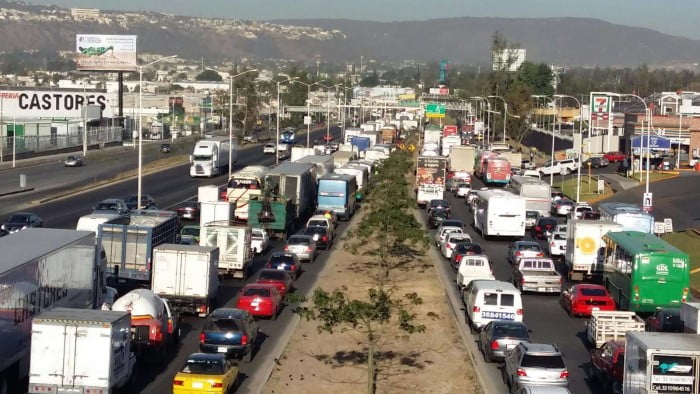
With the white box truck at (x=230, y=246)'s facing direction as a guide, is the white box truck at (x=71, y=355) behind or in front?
behind

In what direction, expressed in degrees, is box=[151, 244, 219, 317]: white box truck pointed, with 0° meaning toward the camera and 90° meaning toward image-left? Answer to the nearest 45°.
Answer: approximately 180°

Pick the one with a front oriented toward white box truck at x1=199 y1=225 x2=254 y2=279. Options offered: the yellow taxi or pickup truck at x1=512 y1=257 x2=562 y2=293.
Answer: the yellow taxi

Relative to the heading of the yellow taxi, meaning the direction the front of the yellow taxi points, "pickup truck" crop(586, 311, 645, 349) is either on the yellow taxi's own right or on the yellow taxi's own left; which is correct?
on the yellow taxi's own right

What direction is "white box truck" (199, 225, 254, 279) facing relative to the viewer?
away from the camera

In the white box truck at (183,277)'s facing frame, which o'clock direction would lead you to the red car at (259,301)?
The red car is roughly at 3 o'clock from the white box truck.

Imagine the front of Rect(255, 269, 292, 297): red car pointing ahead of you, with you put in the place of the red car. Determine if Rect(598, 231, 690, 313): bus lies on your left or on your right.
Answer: on your right

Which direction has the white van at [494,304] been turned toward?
away from the camera

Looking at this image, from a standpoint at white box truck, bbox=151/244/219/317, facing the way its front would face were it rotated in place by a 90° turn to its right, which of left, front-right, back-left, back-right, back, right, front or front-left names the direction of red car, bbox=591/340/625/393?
front-right

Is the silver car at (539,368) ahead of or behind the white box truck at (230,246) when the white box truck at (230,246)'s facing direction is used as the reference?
behind

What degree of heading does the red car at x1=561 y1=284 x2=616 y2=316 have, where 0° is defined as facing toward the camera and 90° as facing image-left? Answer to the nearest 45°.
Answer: approximately 135°

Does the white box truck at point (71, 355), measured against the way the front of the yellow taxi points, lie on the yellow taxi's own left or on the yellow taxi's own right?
on the yellow taxi's own left

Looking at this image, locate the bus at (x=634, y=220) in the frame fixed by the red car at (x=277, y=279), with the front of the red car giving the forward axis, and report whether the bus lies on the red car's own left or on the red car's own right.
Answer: on the red car's own right

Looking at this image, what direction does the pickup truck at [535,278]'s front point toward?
away from the camera

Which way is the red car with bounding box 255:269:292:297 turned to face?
away from the camera

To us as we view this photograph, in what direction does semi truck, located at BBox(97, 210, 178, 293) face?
facing away from the viewer and to the right of the viewer

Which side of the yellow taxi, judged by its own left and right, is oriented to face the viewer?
back

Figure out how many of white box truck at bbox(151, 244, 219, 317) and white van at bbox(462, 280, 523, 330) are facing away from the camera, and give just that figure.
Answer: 2
